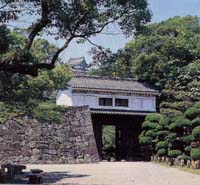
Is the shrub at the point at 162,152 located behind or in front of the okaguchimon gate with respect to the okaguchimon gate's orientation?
in front

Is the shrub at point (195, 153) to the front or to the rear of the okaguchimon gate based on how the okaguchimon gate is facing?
to the front

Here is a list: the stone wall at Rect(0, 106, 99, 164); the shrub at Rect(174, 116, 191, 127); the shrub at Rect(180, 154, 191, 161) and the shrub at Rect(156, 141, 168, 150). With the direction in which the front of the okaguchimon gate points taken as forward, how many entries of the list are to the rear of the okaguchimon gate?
0

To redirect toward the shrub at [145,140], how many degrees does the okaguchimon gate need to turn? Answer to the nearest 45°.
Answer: approximately 45° to its left

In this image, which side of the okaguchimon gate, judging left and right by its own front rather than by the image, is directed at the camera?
front

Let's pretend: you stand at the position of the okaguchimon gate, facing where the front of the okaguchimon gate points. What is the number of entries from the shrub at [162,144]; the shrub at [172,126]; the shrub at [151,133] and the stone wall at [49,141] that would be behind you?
0

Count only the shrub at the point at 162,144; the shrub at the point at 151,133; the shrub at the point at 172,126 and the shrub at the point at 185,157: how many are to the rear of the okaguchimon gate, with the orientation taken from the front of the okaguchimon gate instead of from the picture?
0

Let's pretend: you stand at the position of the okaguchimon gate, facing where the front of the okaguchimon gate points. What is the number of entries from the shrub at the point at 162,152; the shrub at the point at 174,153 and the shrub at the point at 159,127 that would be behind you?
0

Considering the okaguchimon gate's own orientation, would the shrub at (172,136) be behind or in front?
in front

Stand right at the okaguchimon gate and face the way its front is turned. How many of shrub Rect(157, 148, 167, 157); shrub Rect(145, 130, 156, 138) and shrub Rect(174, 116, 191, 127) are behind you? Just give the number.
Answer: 0

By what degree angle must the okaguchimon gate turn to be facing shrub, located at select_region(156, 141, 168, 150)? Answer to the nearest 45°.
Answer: approximately 45° to its left
